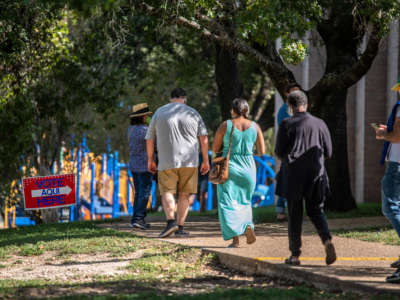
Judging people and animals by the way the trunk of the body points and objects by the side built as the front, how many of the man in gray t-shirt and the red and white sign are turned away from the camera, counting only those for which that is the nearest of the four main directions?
1

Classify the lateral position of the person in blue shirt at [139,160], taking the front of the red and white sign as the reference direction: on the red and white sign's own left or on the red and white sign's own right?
on the red and white sign's own left

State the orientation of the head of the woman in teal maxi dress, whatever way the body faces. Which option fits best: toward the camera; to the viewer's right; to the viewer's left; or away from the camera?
away from the camera

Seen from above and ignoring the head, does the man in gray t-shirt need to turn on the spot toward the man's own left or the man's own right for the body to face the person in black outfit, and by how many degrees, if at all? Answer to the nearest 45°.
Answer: approximately 135° to the man's own right

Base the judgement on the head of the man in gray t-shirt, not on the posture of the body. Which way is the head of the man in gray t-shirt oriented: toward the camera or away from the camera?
away from the camera

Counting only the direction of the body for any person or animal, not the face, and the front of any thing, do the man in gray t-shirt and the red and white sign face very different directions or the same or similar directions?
very different directions

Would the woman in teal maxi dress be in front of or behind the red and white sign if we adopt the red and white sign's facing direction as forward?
in front

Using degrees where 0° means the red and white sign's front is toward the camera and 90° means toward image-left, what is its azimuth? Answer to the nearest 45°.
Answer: approximately 0°

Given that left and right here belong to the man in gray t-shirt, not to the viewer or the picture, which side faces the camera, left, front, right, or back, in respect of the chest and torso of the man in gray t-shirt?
back

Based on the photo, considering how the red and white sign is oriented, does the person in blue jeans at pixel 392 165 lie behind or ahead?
ahead
